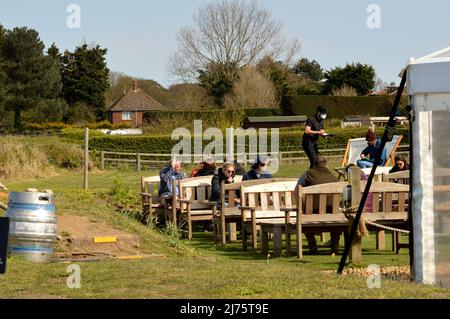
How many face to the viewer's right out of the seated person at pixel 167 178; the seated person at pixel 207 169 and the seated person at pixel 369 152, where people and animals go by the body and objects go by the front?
1

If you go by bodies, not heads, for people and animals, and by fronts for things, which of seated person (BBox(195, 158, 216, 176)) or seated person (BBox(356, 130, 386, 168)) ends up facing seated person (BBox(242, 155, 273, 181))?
seated person (BBox(356, 130, 386, 168))

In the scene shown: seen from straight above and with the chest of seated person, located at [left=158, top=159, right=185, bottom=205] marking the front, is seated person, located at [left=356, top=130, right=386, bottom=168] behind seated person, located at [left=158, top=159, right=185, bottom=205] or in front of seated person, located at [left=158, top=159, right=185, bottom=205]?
in front

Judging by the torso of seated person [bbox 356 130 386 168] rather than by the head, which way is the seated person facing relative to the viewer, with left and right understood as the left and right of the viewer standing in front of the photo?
facing the viewer and to the left of the viewer

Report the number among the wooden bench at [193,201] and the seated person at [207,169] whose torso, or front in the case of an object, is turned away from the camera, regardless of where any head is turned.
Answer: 1

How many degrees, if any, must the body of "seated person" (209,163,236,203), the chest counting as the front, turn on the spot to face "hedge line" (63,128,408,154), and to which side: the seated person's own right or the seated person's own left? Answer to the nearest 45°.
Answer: approximately 135° to the seated person's own left

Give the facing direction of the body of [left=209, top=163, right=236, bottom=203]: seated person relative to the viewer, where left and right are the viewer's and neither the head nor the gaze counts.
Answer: facing the viewer and to the right of the viewer

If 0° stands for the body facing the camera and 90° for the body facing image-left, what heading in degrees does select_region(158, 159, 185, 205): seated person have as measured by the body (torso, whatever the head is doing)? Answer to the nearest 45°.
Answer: approximately 270°
